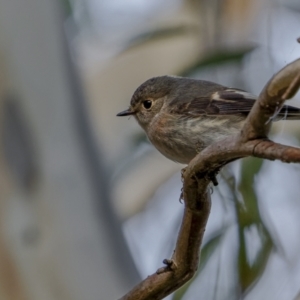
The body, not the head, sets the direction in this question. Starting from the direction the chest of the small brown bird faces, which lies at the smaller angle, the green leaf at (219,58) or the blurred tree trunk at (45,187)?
the blurred tree trunk

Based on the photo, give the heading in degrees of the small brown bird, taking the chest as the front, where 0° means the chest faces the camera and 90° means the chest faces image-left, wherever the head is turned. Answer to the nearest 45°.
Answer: approximately 90°

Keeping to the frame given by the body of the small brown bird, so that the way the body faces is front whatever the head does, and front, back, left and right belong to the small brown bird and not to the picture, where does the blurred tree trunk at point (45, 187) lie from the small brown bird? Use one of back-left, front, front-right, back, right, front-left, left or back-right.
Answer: front-right

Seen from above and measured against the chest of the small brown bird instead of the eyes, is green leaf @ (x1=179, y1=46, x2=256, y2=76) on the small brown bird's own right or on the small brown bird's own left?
on the small brown bird's own right
